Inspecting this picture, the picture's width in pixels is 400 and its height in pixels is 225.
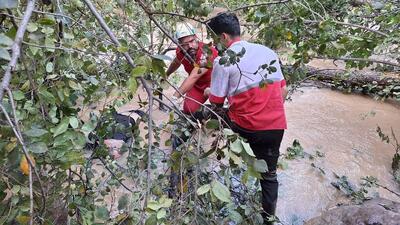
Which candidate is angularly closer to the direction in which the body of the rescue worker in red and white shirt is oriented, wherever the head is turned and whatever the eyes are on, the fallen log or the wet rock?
the fallen log

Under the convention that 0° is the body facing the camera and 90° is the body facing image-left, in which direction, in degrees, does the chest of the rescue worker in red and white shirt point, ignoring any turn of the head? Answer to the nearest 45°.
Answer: approximately 135°

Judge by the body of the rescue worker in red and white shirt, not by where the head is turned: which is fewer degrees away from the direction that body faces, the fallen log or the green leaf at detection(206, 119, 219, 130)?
the fallen log

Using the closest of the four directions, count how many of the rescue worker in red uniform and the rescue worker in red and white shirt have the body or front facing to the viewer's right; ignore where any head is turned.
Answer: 0

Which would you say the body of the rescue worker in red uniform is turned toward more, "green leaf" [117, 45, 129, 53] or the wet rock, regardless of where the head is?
the green leaf

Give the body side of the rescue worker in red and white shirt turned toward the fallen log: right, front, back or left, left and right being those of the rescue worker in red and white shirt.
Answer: right

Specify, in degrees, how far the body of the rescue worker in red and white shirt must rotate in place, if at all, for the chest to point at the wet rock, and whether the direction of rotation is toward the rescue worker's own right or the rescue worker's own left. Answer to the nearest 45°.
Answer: approximately 135° to the rescue worker's own right

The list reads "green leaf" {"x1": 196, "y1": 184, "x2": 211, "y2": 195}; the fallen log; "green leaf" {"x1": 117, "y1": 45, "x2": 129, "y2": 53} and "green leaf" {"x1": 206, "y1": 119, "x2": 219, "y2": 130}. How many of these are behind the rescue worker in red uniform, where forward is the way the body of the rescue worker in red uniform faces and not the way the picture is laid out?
1

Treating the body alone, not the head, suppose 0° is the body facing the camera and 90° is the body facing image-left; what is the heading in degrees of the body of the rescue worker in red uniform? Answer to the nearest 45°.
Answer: approximately 45°

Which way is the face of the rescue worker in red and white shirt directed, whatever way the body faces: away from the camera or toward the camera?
away from the camera

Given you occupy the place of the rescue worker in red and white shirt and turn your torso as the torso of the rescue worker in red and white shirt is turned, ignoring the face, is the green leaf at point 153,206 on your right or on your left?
on your left

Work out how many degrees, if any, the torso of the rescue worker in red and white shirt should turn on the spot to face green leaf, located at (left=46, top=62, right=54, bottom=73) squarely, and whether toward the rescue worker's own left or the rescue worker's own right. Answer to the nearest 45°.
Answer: approximately 90° to the rescue worker's own left

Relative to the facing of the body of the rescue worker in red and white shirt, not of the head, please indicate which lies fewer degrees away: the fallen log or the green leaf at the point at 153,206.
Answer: the fallen log

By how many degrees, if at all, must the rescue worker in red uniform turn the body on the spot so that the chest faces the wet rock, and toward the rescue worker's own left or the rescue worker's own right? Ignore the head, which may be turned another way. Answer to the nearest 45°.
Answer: approximately 90° to the rescue worker's own left

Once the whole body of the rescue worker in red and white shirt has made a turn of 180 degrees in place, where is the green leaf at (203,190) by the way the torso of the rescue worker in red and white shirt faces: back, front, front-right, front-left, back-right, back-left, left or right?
front-right
